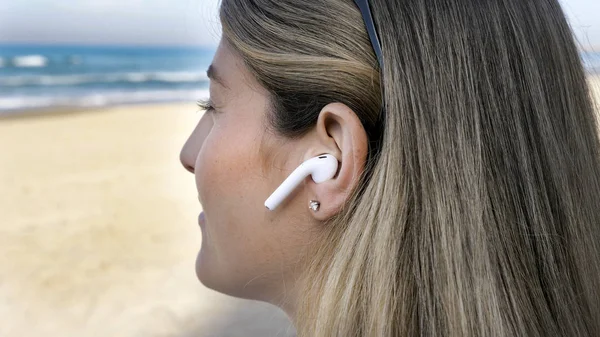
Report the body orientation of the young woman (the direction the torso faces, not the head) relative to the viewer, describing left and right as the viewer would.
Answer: facing away from the viewer and to the left of the viewer
